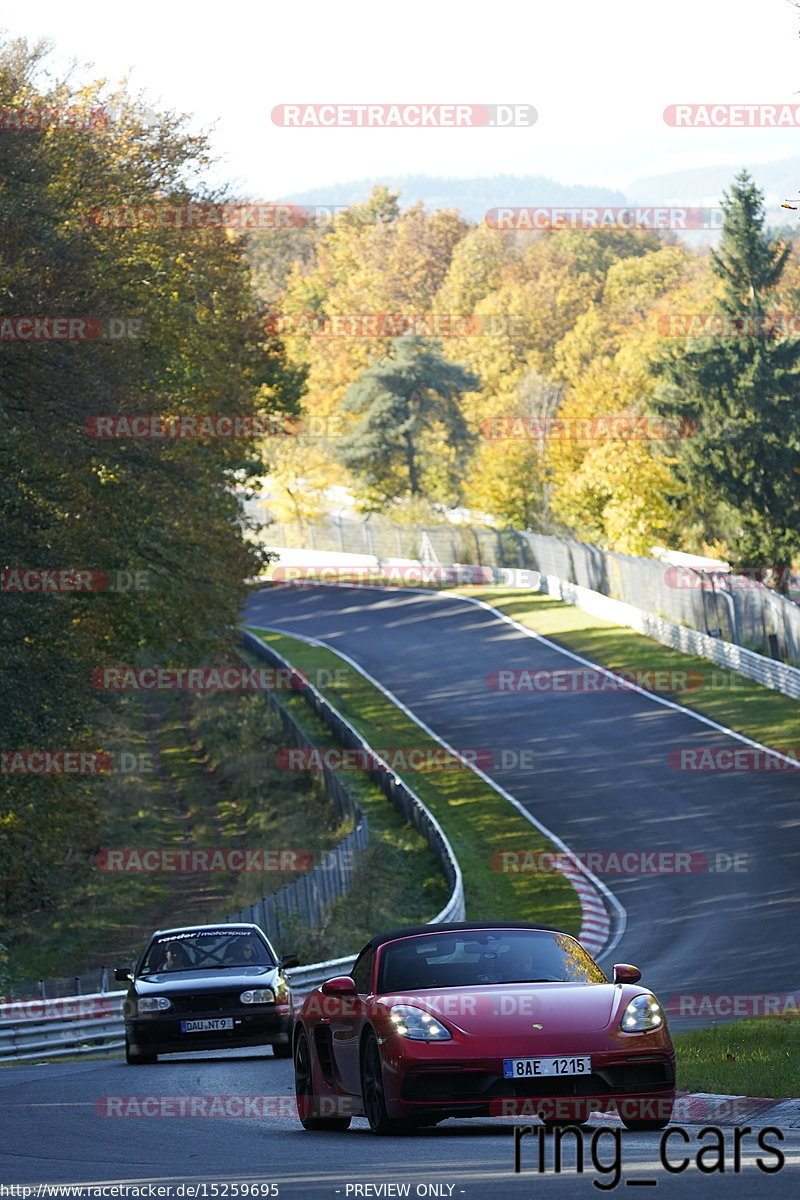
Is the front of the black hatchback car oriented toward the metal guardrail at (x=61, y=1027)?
no

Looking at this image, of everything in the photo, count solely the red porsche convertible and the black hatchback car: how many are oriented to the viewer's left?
0

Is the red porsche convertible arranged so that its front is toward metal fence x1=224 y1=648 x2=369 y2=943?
no

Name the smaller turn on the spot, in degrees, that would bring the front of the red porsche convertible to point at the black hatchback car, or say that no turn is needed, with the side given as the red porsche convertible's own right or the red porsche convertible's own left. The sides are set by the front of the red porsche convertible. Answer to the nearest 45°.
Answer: approximately 135° to the red porsche convertible's own left

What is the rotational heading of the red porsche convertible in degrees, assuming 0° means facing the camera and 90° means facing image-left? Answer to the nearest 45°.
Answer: approximately 315°

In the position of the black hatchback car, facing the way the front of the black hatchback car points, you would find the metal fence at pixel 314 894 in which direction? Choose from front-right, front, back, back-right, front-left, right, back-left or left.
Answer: back

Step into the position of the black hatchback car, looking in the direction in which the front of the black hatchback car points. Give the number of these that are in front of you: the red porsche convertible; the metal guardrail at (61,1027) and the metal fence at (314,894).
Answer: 1

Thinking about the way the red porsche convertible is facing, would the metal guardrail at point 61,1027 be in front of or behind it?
behind

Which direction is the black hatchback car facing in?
toward the camera
